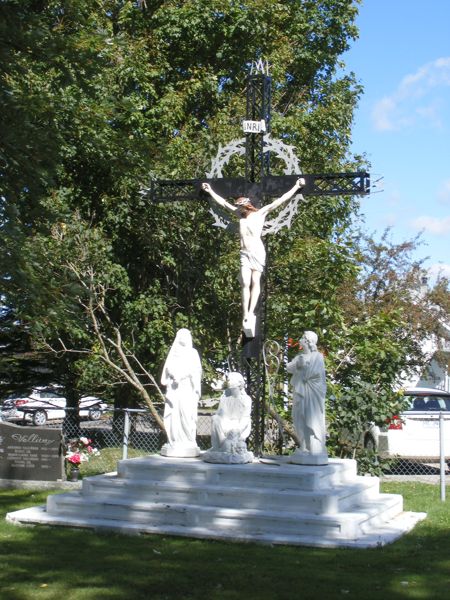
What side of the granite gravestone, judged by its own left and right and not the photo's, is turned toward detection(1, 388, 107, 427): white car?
back

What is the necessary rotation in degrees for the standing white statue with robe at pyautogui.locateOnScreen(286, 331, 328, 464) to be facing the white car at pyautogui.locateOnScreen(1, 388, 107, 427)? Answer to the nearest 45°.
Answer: approximately 90° to its right

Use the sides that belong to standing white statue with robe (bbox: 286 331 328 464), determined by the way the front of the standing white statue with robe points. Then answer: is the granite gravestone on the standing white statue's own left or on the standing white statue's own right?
on the standing white statue's own right

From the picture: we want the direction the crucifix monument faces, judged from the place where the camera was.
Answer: facing the viewer

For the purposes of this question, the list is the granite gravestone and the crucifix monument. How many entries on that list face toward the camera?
2

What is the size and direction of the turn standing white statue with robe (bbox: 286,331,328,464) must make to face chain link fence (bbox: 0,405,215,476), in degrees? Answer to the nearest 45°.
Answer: approximately 90° to its right

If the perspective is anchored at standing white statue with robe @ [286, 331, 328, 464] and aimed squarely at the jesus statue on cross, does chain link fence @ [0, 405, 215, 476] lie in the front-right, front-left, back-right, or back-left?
front-right

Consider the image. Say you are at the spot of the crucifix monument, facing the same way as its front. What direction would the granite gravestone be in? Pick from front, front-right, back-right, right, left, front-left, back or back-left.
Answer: back-right

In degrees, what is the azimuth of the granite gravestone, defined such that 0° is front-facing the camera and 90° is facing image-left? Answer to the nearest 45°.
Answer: approximately 0°

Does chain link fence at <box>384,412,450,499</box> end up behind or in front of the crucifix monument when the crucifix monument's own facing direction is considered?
behind

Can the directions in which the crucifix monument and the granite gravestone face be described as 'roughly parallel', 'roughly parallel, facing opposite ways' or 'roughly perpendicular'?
roughly parallel
